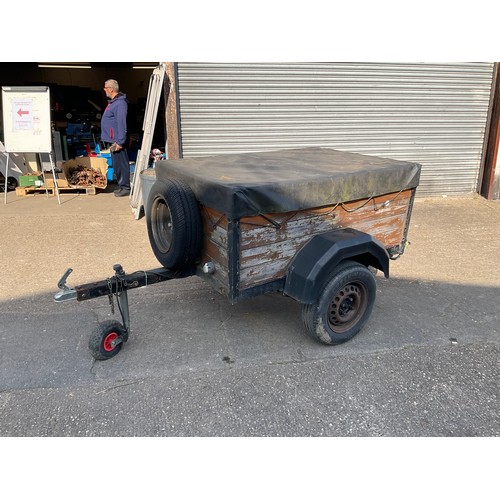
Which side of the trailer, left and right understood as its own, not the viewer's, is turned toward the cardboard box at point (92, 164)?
right

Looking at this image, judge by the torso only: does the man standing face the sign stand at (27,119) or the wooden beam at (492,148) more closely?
the sign stand

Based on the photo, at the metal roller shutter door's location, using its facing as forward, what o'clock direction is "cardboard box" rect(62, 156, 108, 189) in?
The cardboard box is roughly at 3 o'clock from the metal roller shutter door.

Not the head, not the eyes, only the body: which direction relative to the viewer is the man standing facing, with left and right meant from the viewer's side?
facing to the left of the viewer

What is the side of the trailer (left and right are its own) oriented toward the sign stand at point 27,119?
right

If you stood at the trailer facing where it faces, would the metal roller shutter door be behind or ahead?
behind

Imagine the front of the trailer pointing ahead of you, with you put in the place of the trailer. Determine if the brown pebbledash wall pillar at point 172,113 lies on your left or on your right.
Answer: on your right

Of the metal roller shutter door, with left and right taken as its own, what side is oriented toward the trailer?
front
